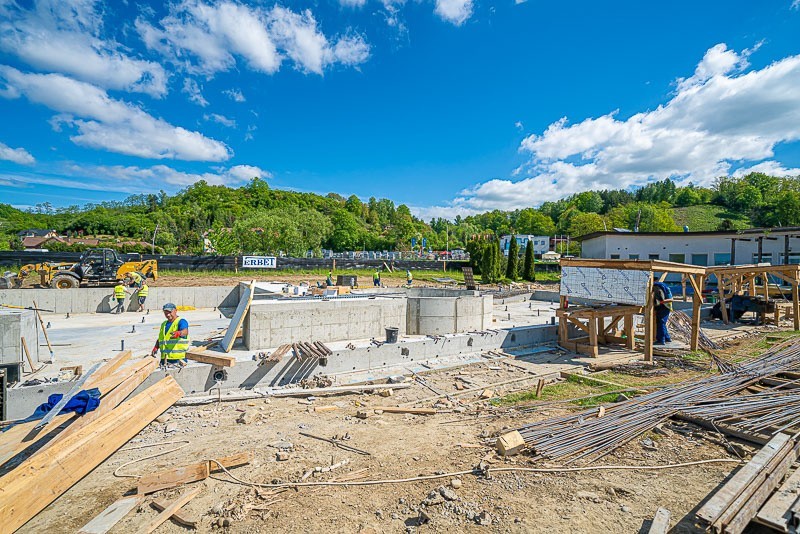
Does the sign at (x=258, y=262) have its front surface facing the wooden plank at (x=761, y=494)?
yes

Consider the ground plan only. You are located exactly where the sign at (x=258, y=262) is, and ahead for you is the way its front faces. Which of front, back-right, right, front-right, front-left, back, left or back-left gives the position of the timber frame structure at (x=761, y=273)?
front-left

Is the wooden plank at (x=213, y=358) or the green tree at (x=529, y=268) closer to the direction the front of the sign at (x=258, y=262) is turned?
the wooden plank

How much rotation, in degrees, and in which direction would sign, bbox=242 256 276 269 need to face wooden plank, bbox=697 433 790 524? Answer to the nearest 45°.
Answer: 0° — it already faces it

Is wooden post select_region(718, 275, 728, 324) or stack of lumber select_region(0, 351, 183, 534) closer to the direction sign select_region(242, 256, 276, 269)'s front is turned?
the stack of lumber

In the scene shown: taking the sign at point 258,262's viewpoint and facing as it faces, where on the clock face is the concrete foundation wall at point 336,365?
The concrete foundation wall is roughly at 12 o'clock from the sign.

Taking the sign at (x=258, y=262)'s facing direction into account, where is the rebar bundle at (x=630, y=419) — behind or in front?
in front

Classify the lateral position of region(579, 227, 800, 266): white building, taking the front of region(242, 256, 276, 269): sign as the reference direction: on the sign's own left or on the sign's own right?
on the sign's own left

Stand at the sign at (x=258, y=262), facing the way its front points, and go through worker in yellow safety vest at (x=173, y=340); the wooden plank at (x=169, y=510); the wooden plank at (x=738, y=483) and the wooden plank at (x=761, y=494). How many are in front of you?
4

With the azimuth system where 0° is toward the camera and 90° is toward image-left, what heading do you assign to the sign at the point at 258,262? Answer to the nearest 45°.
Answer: approximately 0°

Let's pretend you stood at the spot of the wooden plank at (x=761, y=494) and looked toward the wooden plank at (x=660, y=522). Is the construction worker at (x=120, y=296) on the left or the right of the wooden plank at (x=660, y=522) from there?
right

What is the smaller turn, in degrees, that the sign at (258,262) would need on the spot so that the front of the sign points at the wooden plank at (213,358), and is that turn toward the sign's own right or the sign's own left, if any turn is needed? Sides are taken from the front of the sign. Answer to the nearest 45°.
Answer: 0° — it already faces it

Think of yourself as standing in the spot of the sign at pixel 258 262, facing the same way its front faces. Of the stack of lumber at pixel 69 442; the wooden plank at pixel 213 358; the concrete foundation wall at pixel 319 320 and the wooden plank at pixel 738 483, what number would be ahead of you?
4
